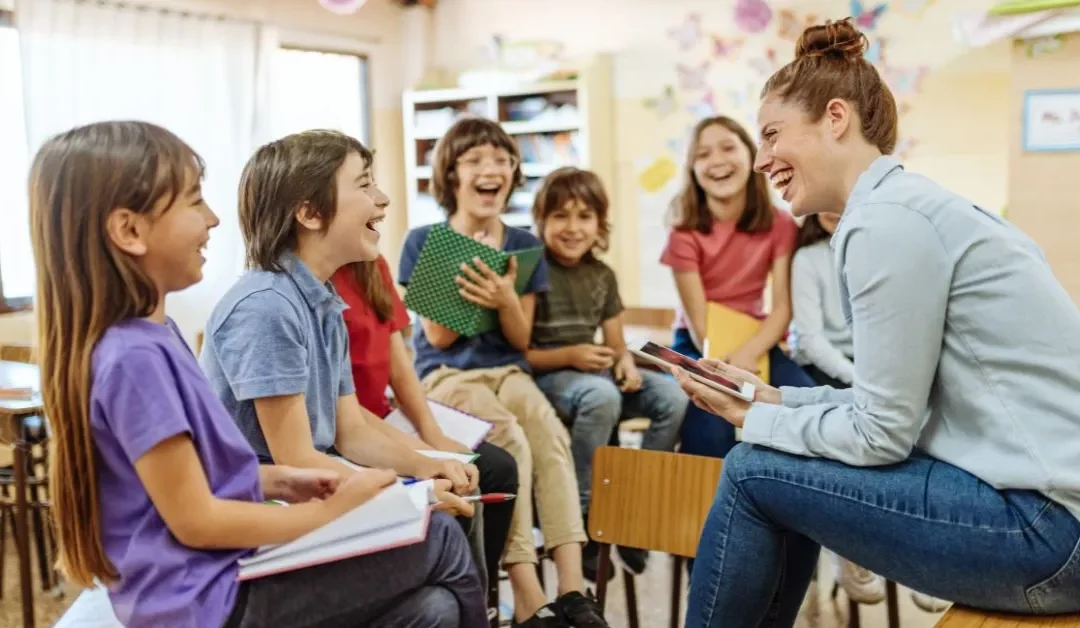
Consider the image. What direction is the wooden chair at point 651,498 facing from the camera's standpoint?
away from the camera

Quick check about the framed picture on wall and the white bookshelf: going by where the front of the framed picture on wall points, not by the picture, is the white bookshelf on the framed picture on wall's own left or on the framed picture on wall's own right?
on the framed picture on wall's own right

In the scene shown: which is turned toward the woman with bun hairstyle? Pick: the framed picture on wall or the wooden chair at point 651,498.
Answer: the framed picture on wall

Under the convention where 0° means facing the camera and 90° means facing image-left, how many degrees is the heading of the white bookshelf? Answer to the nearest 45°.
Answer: approximately 45°

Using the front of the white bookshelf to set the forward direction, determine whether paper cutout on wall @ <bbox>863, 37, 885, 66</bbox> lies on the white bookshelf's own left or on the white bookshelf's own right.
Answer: on the white bookshelf's own left

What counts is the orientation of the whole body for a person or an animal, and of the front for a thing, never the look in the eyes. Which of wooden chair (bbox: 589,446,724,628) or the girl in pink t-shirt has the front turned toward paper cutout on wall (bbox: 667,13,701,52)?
the wooden chair

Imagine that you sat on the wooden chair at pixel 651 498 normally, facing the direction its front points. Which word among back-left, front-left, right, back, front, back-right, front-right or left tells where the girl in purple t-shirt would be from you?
back-left

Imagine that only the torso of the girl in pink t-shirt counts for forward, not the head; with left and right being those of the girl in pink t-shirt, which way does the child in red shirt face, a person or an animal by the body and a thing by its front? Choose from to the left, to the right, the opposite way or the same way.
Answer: to the left

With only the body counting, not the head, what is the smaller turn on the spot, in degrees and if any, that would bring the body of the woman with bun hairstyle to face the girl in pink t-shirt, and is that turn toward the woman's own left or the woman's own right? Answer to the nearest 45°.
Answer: approximately 90° to the woman's own right

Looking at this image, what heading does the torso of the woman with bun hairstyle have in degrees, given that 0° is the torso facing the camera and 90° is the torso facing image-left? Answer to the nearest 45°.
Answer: approximately 90°

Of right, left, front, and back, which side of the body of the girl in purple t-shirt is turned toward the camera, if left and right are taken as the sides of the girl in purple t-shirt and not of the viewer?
right
